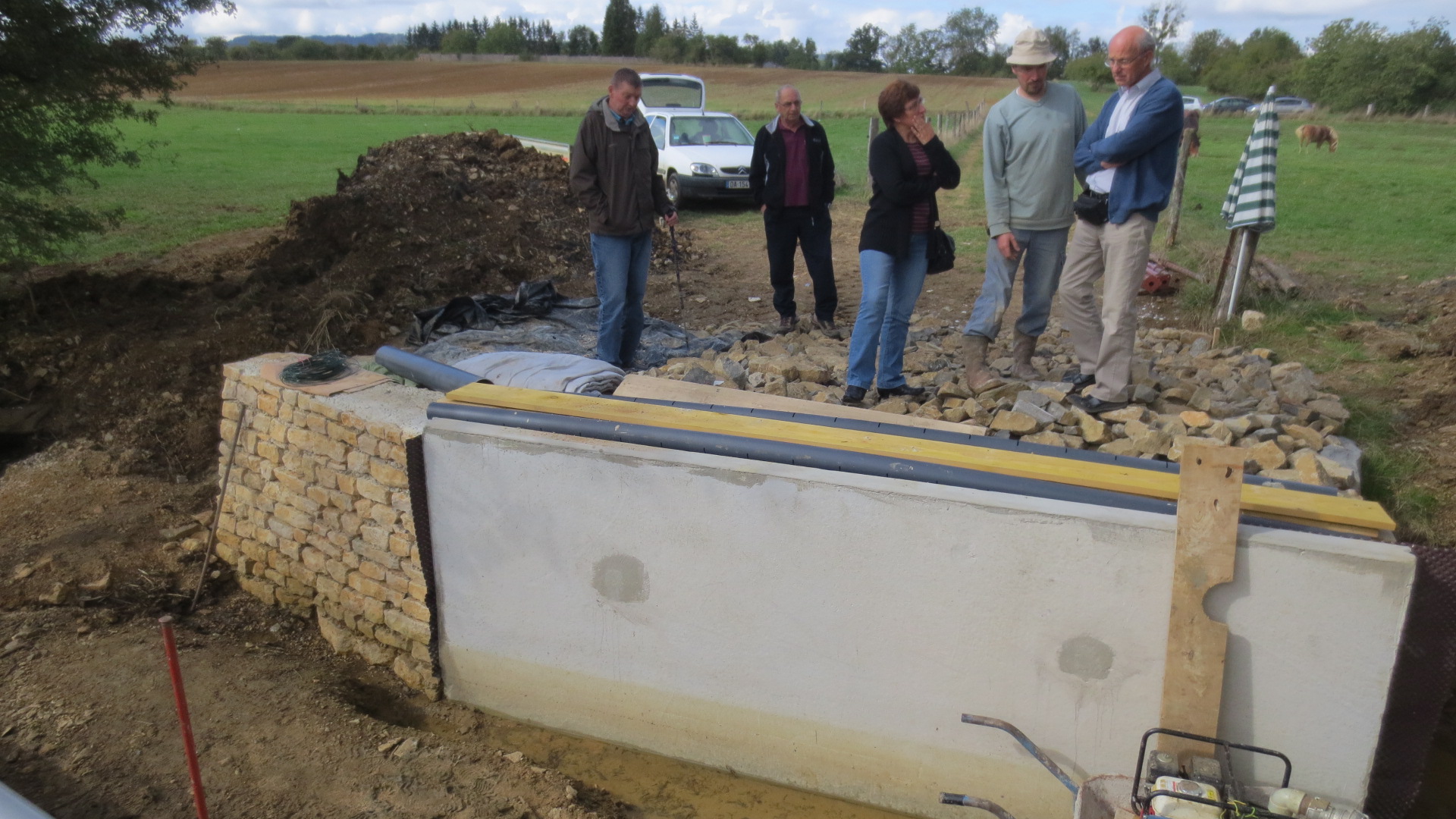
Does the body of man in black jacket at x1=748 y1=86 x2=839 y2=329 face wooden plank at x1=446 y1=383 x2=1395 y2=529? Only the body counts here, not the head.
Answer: yes

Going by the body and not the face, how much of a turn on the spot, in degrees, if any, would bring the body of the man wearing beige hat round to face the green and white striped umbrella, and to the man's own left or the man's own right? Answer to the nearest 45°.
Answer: approximately 135° to the man's own left

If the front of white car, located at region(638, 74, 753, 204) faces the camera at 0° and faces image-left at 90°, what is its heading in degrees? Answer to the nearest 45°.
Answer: approximately 315°

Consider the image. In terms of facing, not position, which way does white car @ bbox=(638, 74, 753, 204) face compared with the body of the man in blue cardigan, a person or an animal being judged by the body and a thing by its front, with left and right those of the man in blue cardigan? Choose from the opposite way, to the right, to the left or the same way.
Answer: to the left

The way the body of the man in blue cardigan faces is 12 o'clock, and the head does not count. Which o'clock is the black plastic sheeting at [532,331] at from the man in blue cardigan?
The black plastic sheeting is roughly at 2 o'clock from the man in blue cardigan.

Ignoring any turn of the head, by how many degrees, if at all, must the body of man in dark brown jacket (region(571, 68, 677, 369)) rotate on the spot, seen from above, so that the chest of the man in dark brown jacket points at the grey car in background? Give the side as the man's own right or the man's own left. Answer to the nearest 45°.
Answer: approximately 90° to the man's own left

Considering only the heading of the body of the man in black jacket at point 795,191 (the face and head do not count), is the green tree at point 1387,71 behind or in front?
behind

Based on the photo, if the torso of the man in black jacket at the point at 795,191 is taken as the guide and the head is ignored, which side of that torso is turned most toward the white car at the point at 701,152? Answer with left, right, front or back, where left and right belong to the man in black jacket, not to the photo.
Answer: back

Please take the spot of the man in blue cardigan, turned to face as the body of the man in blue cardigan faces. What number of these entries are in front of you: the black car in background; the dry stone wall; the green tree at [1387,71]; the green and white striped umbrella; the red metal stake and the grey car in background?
2
